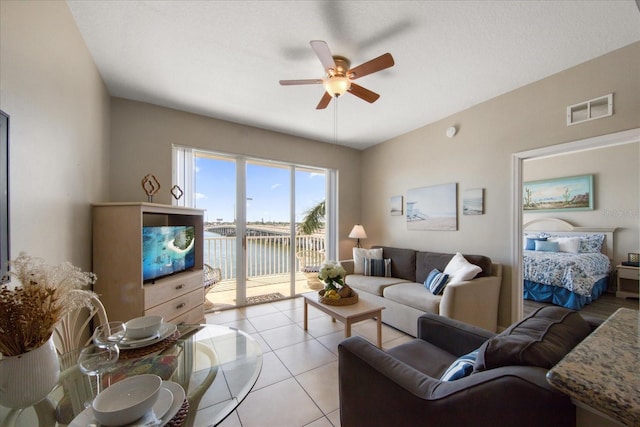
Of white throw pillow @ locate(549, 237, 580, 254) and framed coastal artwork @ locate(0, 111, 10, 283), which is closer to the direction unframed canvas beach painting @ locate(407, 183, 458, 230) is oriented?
the framed coastal artwork

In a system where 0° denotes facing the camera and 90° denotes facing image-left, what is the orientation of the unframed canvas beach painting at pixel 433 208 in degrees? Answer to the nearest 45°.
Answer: approximately 45°

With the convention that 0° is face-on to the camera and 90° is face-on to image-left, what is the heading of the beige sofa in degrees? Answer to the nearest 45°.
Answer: approximately 45°

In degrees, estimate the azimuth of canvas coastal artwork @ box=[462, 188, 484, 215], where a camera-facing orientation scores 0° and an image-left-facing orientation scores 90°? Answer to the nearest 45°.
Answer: approximately 45°

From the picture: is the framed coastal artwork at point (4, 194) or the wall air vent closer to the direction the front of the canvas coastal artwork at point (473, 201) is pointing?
the framed coastal artwork

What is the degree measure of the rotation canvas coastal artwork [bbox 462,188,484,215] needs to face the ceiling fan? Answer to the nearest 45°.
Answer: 0° — it already faces it

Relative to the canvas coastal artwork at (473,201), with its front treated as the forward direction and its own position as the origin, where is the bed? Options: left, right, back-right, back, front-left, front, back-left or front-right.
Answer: back

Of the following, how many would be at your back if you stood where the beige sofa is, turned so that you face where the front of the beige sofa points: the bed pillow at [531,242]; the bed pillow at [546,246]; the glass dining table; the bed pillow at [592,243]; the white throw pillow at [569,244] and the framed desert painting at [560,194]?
5
